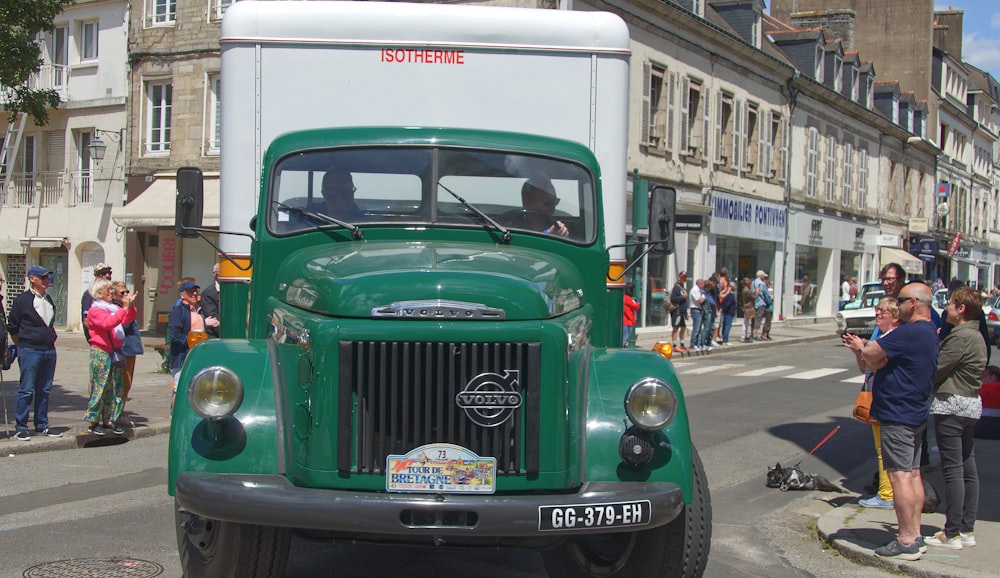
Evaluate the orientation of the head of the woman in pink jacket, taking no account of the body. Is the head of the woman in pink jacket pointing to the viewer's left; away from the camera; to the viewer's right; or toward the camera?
to the viewer's right

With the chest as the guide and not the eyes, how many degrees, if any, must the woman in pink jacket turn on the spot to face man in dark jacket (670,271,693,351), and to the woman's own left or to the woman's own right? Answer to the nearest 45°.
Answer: approximately 45° to the woman's own left

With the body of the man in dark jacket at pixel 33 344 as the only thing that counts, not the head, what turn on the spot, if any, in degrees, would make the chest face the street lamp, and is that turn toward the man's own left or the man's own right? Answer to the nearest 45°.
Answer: approximately 135° to the man's own left

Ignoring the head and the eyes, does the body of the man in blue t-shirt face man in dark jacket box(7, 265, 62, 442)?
yes

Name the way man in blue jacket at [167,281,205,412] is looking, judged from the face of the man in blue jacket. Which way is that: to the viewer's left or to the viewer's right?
to the viewer's right

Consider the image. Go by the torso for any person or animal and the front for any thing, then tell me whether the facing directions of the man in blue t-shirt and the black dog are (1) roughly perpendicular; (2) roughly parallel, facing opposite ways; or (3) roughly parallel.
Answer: roughly parallel

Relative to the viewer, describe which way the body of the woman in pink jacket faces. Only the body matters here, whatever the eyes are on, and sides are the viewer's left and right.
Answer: facing to the right of the viewer

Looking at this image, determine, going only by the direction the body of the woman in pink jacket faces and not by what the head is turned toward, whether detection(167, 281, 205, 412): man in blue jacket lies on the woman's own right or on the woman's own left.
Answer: on the woman's own left

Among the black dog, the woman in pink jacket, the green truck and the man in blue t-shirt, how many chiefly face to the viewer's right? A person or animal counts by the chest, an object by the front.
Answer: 1

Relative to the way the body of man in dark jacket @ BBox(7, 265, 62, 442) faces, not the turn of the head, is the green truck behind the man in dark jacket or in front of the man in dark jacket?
in front

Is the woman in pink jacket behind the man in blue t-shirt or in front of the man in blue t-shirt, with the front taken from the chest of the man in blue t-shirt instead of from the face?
in front

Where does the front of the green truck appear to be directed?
toward the camera

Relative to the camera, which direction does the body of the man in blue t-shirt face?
to the viewer's left

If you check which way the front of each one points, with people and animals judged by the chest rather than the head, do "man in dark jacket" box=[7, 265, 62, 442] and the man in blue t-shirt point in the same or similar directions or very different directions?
very different directions

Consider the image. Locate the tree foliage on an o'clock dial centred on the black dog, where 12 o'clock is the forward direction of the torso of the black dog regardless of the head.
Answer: The tree foliage is roughly at 12 o'clock from the black dog.

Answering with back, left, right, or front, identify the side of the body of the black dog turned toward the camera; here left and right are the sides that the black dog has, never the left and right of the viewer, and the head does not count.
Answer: left
